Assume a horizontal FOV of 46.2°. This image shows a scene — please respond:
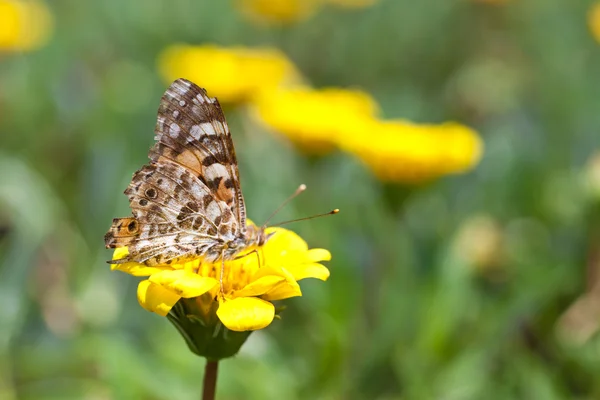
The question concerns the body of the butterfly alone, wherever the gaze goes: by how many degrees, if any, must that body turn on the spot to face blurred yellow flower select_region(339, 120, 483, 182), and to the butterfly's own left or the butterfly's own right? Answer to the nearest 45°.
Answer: approximately 45° to the butterfly's own left

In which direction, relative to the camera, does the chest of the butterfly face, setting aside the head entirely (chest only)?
to the viewer's right
